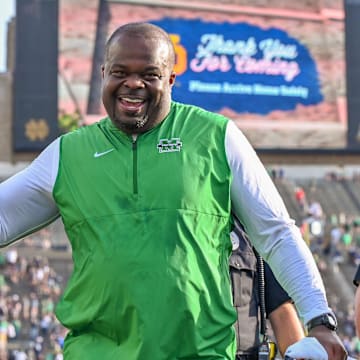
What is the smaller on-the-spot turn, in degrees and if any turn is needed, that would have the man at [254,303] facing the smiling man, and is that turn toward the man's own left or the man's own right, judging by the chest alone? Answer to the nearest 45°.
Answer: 0° — they already face them

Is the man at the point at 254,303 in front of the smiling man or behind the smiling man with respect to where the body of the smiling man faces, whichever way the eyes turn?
behind

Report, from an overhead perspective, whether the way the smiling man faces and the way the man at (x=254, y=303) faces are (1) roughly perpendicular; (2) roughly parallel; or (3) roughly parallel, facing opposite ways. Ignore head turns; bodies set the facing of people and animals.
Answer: roughly parallel

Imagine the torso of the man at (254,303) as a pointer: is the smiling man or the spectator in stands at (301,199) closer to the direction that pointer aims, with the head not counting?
the smiling man

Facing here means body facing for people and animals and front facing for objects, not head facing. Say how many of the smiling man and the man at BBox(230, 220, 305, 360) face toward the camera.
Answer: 2

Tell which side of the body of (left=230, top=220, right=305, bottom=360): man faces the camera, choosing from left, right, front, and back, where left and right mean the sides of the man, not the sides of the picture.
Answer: front

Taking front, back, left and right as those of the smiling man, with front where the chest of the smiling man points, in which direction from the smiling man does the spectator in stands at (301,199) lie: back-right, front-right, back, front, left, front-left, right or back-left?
back

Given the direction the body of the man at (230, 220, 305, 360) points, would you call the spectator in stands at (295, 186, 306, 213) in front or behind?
behind

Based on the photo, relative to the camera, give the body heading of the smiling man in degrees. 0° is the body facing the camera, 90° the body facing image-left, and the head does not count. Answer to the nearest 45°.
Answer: approximately 0°
